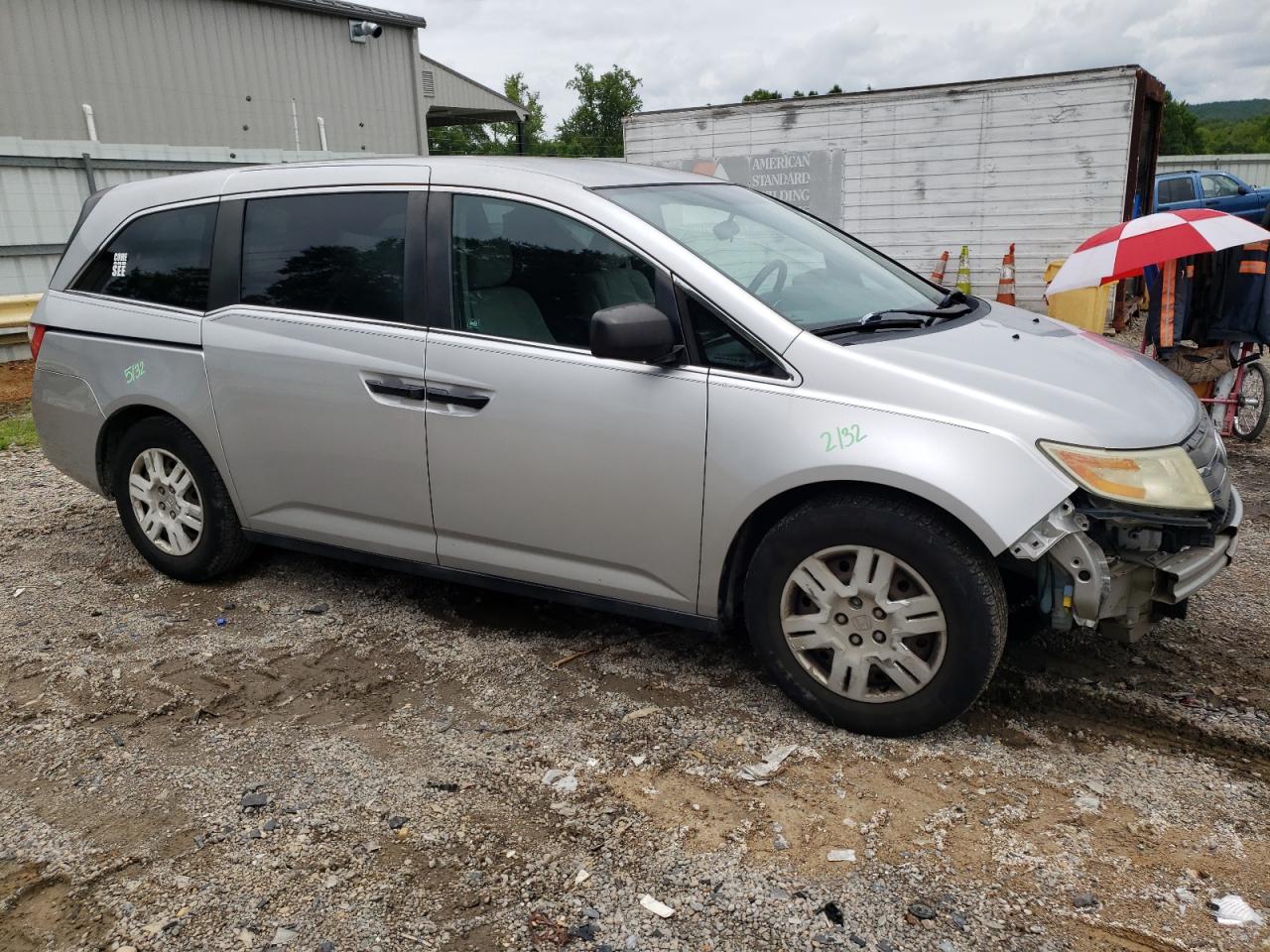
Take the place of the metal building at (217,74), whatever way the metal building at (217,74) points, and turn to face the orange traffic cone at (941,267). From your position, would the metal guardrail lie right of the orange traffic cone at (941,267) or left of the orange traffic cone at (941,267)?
right

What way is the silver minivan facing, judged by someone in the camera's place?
facing the viewer and to the right of the viewer

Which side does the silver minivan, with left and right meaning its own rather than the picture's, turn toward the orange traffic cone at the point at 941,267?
left

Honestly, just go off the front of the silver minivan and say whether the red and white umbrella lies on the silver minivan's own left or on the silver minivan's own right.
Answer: on the silver minivan's own left

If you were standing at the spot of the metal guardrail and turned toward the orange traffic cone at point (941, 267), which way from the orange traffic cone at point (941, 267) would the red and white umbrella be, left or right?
right

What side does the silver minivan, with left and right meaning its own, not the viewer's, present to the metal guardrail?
back

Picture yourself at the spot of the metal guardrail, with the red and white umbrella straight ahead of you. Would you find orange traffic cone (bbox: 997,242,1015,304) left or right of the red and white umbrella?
left

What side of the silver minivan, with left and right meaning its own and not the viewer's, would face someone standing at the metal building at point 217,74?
back

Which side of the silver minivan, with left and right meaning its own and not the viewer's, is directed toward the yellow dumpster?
left
